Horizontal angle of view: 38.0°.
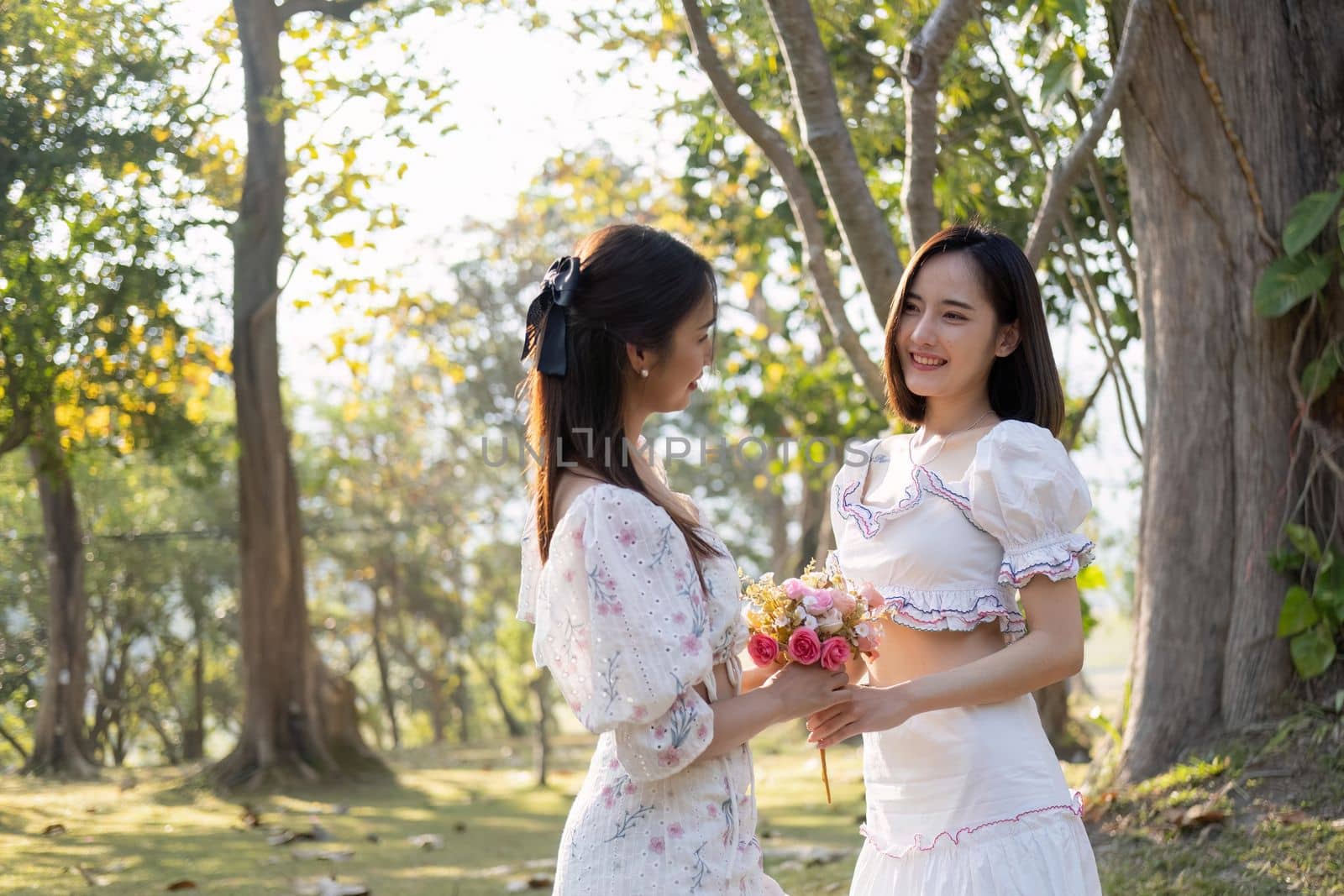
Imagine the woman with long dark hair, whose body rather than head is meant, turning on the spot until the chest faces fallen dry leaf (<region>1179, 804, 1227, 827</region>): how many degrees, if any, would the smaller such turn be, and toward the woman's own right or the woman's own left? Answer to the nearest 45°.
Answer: approximately 45° to the woman's own left

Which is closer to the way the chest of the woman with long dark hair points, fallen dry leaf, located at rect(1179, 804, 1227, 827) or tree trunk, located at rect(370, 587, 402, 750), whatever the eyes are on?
the fallen dry leaf

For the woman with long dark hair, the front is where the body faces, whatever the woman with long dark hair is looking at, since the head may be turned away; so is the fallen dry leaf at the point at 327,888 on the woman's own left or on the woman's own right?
on the woman's own left

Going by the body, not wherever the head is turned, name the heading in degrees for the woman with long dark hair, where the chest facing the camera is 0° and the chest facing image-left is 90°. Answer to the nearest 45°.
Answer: approximately 270°

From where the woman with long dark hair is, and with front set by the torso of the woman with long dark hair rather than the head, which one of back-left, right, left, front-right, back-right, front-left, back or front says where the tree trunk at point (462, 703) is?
left

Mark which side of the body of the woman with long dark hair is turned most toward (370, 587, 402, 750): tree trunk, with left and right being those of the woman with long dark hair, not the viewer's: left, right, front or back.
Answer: left

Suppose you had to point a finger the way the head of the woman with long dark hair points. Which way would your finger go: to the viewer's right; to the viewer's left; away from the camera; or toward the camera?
to the viewer's right

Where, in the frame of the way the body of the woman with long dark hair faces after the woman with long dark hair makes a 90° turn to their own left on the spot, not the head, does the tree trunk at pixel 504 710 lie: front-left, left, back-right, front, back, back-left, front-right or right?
front

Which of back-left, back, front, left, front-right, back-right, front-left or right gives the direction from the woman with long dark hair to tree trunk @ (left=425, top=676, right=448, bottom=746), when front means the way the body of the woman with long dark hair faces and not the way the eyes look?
left

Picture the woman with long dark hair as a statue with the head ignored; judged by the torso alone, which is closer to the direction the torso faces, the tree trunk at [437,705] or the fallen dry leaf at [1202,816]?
the fallen dry leaf
